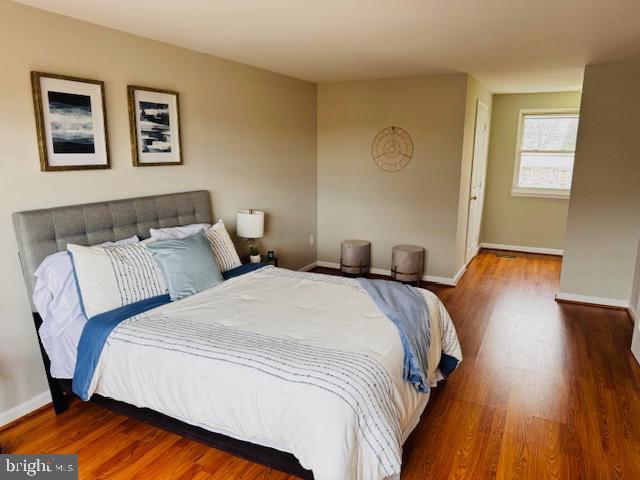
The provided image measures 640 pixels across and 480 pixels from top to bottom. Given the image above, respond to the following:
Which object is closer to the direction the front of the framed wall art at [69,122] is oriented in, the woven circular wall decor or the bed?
the bed

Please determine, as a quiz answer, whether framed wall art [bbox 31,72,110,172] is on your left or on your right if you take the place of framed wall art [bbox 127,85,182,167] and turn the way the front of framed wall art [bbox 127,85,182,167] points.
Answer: on your right

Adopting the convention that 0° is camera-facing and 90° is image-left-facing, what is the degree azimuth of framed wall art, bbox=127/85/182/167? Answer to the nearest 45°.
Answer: approximately 315°

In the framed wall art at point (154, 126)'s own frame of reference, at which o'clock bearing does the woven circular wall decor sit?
The woven circular wall decor is roughly at 10 o'clock from the framed wall art.

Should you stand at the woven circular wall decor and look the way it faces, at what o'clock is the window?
The window is roughly at 8 o'clock from the woven circular wall decor.

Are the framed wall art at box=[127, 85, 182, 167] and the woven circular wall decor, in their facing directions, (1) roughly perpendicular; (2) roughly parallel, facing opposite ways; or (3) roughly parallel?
roughly perpendicular

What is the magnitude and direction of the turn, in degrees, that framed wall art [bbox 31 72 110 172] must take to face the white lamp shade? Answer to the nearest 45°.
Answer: approximately 45° to its left

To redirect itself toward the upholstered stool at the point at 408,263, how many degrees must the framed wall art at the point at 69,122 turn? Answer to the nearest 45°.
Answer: approximately 45° to its left

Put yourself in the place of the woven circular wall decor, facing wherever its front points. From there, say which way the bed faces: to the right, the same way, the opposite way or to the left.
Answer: to the left
